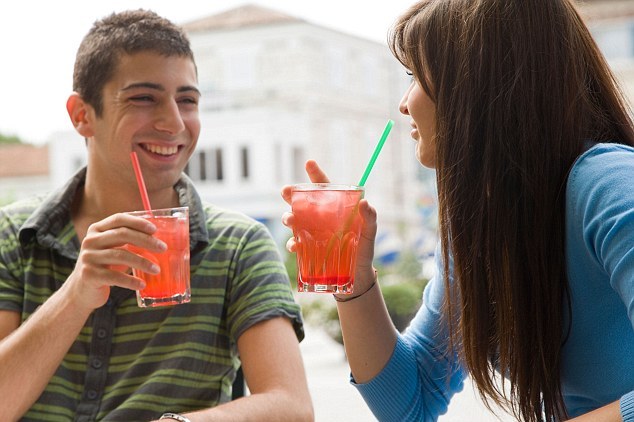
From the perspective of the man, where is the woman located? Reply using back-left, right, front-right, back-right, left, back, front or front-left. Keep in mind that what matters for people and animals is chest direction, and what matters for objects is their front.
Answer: front-left

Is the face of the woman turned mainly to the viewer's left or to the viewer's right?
to the viewer's left

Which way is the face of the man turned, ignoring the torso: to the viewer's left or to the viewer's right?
to the viewer's right

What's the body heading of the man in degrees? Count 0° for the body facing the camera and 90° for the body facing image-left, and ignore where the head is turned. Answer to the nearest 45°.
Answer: approximately 0°
